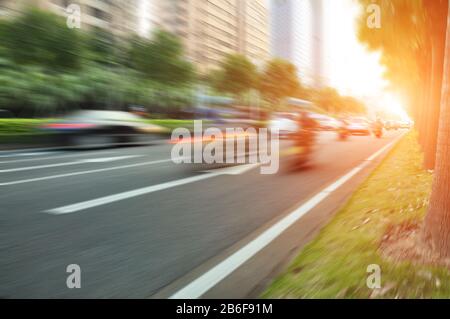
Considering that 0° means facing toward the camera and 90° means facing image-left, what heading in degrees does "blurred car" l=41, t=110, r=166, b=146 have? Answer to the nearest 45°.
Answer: approximately 270°

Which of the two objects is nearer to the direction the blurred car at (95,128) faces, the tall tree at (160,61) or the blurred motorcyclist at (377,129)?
the blurred motorcyclist

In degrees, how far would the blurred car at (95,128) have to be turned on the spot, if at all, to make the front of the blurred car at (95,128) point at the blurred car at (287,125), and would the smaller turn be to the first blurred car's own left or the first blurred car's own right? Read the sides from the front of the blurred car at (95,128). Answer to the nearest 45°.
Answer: approximately 45° to the first blurred car's own right

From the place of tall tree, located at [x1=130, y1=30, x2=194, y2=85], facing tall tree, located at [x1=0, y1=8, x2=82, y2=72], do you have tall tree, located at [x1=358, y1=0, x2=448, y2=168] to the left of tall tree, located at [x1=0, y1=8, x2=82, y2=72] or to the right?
left

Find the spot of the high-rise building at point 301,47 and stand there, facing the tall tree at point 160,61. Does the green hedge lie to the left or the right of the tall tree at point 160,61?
left

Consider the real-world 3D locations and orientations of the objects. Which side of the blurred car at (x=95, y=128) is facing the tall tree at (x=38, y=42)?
left

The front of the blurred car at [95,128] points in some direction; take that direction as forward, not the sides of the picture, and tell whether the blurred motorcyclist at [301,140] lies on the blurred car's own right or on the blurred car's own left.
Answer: on the blurred car's own right
